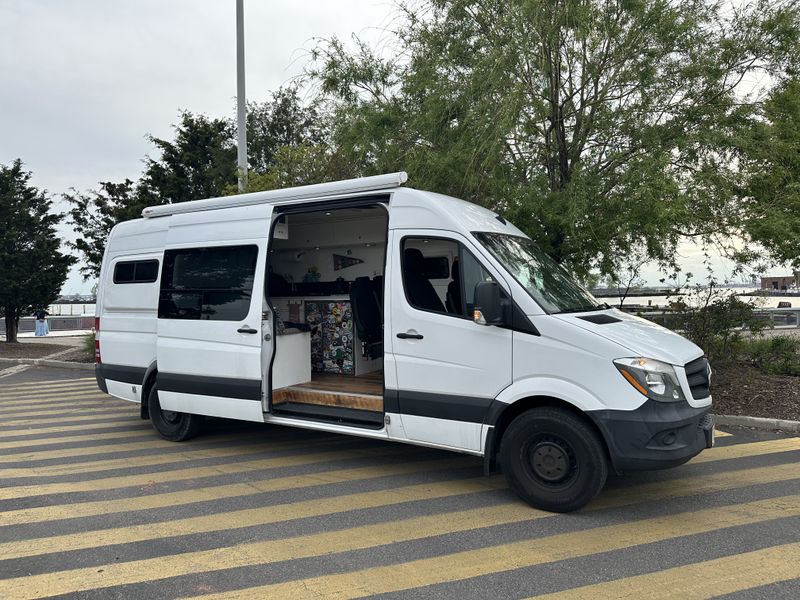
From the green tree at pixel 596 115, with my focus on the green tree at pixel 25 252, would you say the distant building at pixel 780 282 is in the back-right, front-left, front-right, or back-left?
back-right

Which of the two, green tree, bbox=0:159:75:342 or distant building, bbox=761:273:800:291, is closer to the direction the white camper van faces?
the distant building

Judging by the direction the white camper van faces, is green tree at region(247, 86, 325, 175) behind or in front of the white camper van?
behind

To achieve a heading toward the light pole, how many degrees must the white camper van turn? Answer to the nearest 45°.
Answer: approximately 180°

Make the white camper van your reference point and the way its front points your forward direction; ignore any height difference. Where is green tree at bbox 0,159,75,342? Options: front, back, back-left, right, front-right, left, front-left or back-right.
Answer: back

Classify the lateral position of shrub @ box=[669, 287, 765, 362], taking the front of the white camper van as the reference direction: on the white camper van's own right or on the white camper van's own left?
on the white camper van's own left

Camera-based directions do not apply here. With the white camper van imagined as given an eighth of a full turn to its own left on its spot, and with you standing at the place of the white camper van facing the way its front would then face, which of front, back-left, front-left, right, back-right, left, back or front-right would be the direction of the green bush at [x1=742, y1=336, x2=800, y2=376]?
front-left

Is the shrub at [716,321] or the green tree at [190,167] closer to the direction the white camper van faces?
the shrub

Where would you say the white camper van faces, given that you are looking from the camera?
facing the viewer and to the right of the viewer

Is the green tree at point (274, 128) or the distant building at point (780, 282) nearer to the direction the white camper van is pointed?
the distant building

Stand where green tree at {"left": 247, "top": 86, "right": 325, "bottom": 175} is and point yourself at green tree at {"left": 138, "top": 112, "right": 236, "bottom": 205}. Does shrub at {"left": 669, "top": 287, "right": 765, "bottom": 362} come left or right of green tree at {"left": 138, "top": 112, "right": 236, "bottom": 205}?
left

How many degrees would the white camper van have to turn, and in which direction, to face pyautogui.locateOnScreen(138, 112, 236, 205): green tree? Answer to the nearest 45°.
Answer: approximately 180°
